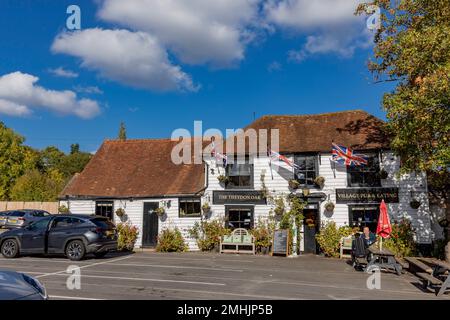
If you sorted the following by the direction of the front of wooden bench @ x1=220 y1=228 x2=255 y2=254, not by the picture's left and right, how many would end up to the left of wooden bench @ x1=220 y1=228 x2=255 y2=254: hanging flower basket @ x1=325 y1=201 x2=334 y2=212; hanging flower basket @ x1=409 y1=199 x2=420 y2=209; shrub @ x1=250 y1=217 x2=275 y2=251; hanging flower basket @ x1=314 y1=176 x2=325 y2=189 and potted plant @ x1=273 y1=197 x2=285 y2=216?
5

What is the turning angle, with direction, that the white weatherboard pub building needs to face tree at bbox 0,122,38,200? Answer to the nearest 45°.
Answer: approximately 135° to its right

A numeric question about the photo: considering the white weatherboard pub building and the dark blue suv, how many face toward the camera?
1

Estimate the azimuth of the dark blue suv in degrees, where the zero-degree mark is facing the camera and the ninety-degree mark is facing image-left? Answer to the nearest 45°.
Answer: approximately 135°

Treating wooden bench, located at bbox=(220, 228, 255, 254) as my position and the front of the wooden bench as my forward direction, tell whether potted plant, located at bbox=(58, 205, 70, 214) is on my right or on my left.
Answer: on my right

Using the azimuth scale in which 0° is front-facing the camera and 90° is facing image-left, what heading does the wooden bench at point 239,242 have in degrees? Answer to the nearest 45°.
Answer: approximately 0°
